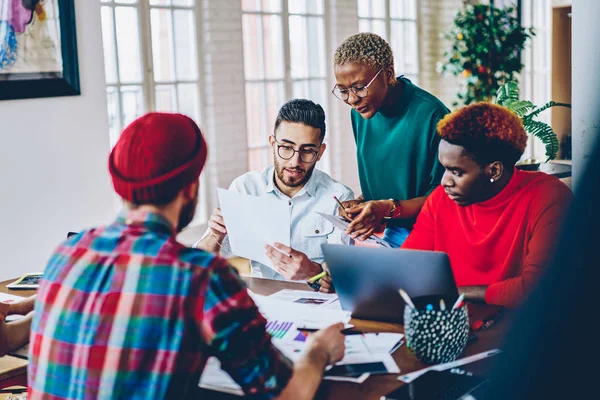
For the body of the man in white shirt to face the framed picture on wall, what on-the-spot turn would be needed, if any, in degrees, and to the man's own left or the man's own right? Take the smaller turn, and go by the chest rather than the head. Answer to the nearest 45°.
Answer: approximately 135° to the man's own right

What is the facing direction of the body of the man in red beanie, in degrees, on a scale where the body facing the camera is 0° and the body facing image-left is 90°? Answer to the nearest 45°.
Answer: approximately 225°

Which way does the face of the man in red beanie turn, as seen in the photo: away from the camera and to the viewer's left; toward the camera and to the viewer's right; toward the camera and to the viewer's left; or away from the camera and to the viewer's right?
away from the camera and to the viewer's right

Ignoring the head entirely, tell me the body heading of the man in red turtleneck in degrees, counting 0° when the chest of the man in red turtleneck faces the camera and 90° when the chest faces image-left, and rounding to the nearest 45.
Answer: approximately 45°

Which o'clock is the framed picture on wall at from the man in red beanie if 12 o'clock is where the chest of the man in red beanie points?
The framed picture on wall is roughly at 10 o'clock from the man in red beanie.

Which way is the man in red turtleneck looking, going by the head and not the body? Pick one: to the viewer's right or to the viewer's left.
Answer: to the viewer's left

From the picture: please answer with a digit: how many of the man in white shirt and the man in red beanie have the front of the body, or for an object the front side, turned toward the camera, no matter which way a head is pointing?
1

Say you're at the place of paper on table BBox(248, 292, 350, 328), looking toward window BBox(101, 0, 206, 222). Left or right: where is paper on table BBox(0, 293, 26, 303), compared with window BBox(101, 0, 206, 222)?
left

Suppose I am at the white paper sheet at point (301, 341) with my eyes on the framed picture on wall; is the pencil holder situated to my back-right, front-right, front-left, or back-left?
back-right

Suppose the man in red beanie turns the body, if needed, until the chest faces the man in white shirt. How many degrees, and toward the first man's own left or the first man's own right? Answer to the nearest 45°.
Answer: approximately 45° to the first man's own left

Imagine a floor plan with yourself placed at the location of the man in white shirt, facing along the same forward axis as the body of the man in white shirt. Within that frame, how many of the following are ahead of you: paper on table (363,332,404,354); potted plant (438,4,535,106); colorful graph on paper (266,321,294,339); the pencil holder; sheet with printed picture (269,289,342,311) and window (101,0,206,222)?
4

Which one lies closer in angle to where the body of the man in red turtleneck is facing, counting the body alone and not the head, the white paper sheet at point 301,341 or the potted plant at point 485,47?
the white paper sheet
